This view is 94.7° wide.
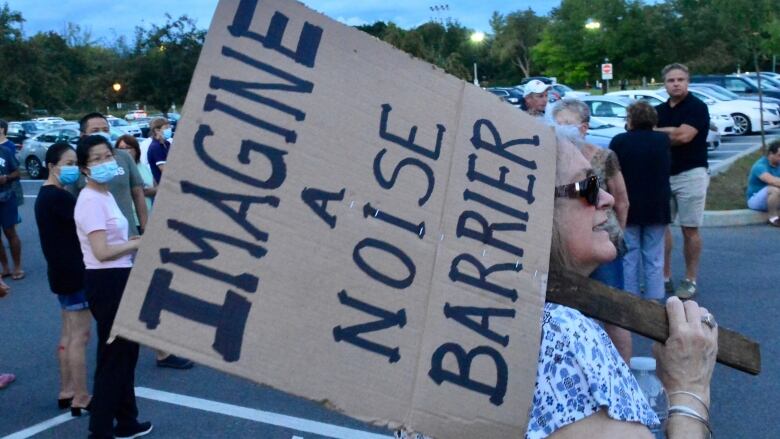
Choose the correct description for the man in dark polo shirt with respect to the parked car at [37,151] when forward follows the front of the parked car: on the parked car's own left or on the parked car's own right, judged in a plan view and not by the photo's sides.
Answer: on the parked car's own left

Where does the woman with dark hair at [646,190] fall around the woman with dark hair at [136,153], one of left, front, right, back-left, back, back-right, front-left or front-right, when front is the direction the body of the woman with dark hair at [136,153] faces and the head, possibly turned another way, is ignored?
left

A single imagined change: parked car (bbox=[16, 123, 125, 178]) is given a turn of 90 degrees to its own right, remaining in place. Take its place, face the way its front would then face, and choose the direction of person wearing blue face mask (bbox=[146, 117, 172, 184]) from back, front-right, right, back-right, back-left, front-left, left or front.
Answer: back-left

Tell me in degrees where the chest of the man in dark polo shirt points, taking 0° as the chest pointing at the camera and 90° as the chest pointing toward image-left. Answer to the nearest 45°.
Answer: approximately 45°

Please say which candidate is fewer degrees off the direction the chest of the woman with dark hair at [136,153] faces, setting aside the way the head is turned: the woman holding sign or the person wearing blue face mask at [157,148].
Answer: the woman holding sign

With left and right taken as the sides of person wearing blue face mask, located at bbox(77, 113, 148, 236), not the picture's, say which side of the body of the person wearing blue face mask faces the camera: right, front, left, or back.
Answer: front

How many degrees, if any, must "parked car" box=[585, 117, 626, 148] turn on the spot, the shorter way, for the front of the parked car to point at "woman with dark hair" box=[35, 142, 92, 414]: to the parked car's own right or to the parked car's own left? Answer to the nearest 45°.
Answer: approximately 45° to the parked car's own left
